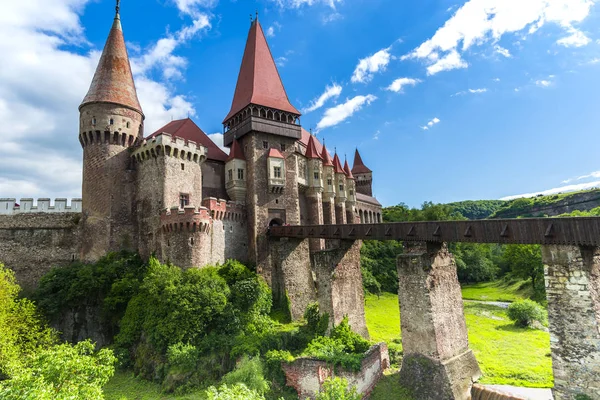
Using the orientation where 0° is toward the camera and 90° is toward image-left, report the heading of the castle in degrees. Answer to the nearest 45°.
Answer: approximately 315°

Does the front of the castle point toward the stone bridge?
yes

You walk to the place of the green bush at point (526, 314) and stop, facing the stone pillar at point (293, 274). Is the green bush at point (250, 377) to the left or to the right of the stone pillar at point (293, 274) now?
left
